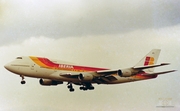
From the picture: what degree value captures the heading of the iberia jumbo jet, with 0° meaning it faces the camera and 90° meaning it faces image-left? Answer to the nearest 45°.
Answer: approximately 45°
